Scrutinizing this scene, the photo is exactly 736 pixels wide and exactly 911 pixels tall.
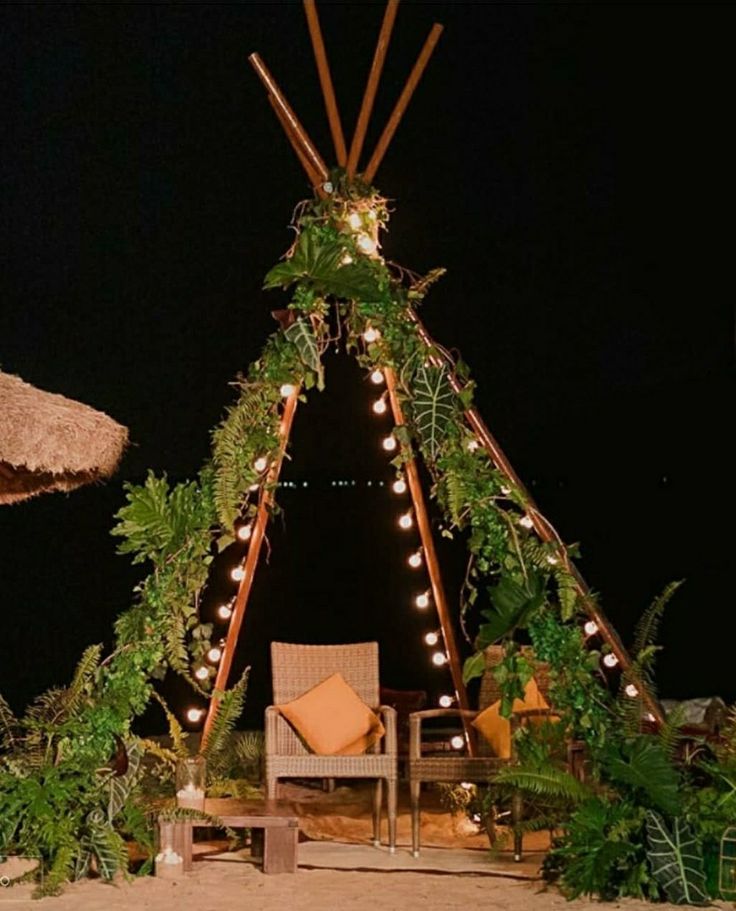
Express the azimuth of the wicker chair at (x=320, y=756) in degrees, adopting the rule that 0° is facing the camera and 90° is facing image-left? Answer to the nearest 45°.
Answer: approximately 0°

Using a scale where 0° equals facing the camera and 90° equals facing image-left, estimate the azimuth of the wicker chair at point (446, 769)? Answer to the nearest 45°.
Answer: approximately 45°

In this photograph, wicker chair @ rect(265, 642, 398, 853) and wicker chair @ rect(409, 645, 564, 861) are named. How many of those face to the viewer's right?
0

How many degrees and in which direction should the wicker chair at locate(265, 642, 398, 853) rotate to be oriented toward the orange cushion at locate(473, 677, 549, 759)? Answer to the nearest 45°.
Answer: approximately 90° to its left

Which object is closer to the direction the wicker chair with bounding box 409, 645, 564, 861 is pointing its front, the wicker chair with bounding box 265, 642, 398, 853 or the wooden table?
the wooden table

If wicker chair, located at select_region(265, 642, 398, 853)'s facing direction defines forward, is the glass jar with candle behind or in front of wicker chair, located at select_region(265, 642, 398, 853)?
in front
